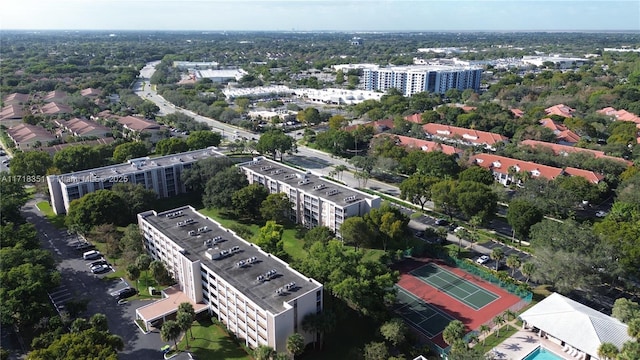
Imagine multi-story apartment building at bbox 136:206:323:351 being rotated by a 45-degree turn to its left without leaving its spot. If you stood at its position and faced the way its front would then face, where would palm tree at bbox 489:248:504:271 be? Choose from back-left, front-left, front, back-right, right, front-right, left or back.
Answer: left

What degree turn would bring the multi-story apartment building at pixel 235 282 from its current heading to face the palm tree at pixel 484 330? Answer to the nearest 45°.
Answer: approximately 135° to its left

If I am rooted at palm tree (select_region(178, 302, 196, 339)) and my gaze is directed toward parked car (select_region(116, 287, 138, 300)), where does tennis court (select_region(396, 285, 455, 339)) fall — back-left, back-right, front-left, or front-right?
back-right

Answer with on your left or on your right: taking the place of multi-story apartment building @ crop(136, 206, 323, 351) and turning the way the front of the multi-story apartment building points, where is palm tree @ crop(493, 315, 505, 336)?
on your left

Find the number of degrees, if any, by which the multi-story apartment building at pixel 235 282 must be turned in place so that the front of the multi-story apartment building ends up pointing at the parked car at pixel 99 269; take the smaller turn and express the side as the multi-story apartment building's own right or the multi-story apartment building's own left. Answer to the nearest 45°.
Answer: approximately 90° to the multi-story apartment building's own right
